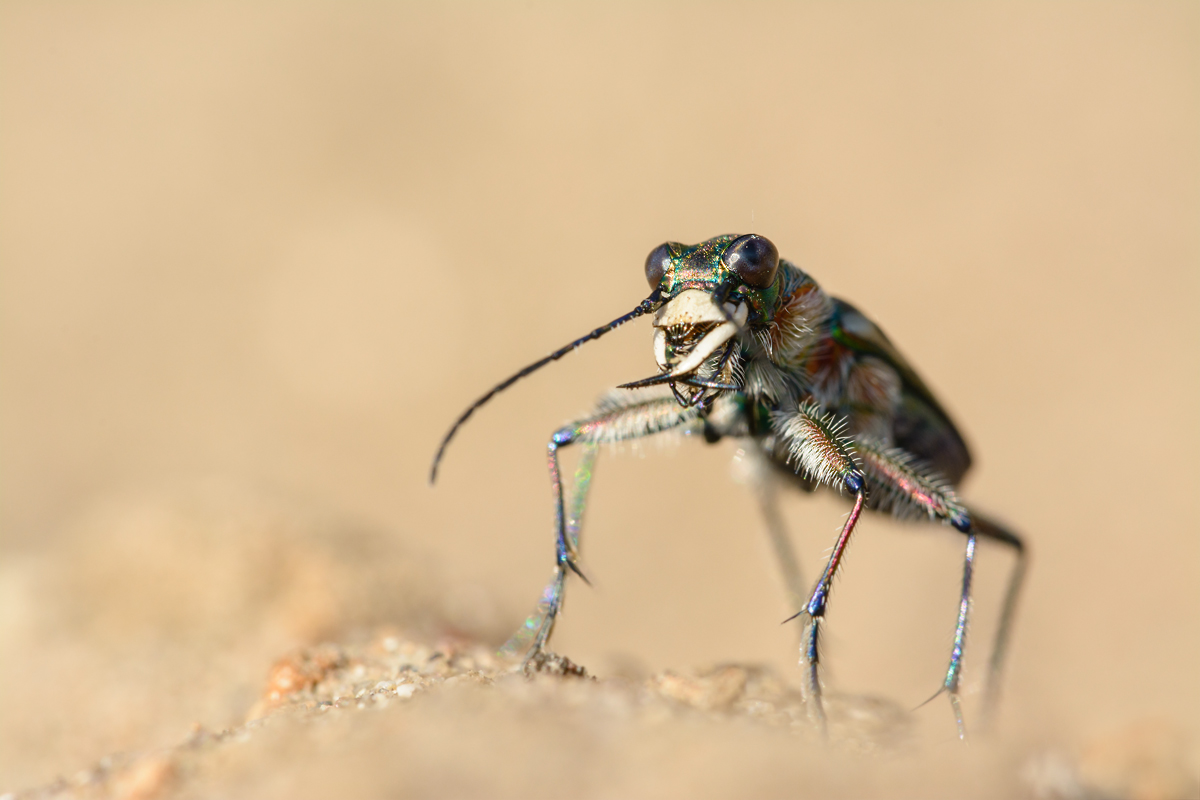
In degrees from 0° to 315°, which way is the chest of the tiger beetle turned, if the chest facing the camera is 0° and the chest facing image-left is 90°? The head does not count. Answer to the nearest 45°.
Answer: approximately 45°
